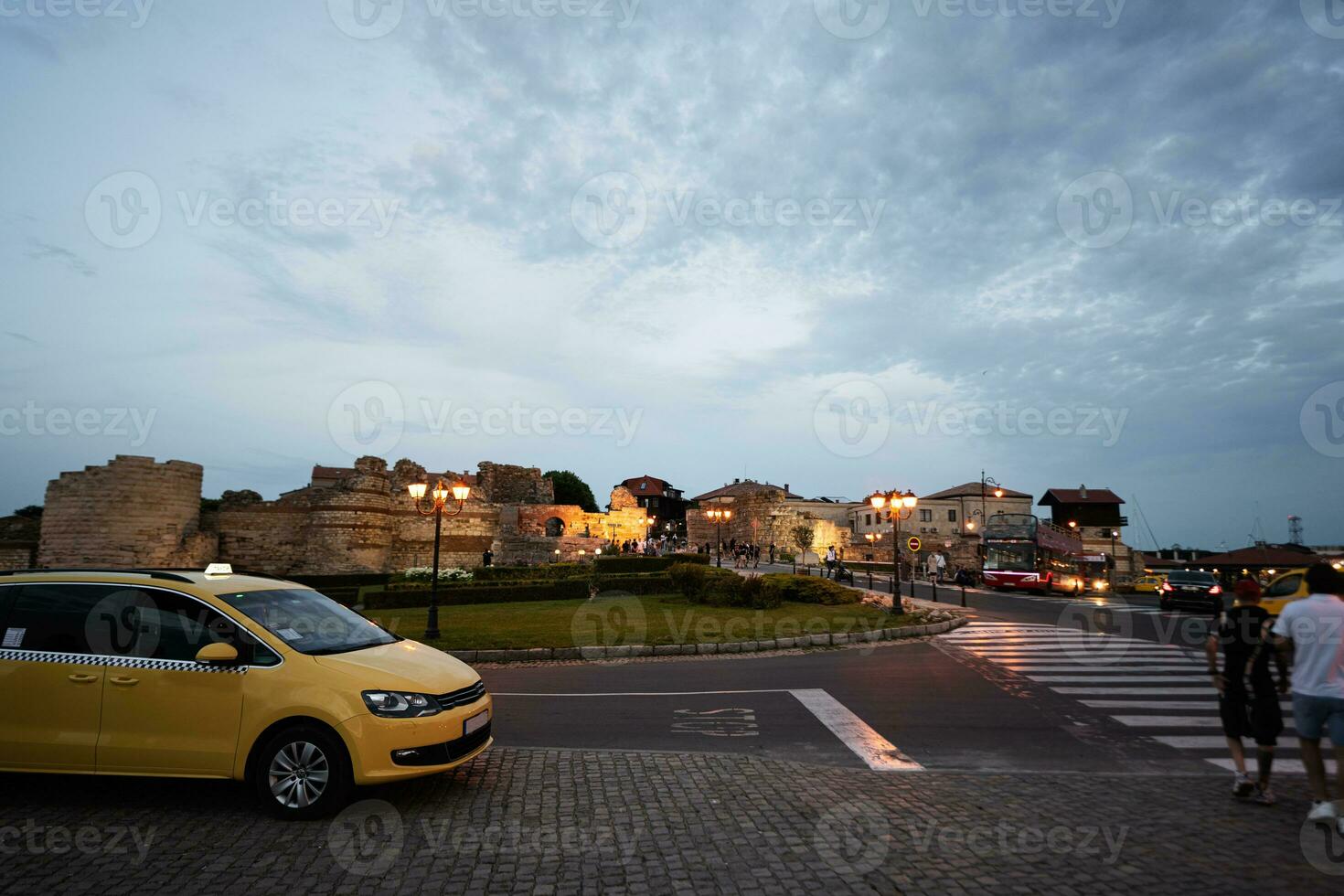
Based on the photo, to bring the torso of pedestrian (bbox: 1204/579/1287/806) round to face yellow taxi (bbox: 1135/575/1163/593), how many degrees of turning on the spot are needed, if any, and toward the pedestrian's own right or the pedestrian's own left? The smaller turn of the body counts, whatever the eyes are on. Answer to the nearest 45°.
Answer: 0° — they already face it

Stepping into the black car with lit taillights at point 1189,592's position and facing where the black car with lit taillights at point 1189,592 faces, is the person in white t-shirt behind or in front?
behind

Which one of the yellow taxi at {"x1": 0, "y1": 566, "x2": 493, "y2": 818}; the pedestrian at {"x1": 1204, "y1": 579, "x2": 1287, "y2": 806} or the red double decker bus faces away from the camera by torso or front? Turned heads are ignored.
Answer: the pedestrian

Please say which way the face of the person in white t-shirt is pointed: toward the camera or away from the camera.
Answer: away from the camera

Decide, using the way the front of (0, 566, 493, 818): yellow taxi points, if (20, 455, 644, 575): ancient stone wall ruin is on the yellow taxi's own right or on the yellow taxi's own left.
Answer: on the yellow taxi's own left

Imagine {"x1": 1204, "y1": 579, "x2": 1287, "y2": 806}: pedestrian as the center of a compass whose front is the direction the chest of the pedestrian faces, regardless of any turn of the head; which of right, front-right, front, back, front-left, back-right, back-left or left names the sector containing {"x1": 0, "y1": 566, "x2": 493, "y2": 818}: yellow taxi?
back-left

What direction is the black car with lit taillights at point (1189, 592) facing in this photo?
away from the camera

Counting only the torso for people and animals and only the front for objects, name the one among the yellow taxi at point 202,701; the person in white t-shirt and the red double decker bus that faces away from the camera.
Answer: the person in white t-shirt

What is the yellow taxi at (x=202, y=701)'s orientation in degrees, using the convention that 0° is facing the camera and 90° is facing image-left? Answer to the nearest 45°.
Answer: approximately 315°

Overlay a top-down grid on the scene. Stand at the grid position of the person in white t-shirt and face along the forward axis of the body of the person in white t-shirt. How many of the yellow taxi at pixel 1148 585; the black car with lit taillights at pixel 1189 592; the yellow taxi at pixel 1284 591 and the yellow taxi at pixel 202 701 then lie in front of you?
3

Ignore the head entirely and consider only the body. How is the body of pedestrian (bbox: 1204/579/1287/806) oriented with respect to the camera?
away from the camera

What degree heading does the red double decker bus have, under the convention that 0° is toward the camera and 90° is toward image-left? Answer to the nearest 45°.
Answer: approximately 45°

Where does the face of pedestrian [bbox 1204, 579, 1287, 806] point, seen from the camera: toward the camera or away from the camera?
away from the camera
